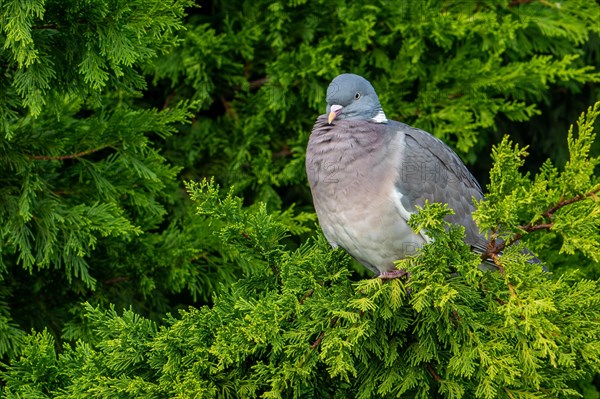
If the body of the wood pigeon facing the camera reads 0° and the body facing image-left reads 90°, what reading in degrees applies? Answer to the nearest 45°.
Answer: approximately 45°
